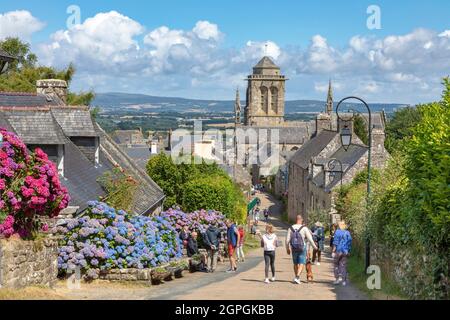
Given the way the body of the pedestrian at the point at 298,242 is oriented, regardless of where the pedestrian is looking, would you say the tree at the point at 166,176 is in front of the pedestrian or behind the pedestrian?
in front

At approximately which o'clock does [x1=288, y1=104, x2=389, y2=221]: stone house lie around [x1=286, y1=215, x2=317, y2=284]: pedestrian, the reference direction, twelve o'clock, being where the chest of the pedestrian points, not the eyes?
The stone house is roughly at 12 o'clock from the pedestrian.

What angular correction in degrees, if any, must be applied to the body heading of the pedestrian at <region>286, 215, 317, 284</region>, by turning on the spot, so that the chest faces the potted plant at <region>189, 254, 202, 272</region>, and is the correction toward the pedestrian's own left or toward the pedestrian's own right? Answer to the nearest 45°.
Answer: approximately 45° to the pedestrian's own left

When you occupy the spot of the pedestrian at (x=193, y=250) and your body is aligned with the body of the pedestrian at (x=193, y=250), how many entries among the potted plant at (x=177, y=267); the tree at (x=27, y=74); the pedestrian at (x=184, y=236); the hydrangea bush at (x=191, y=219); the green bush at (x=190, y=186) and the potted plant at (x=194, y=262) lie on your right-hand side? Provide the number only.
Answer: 2

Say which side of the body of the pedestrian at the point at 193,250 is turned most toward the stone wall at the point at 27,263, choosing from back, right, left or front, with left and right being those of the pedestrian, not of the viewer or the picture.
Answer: right

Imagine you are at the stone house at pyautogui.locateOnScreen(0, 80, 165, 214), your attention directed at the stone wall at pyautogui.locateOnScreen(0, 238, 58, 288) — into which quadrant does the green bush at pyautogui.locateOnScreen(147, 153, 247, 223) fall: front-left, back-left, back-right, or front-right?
back-left

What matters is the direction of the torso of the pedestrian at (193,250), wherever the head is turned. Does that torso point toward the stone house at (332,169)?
no

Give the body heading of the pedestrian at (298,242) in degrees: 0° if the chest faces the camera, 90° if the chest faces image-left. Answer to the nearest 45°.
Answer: approximately 180°

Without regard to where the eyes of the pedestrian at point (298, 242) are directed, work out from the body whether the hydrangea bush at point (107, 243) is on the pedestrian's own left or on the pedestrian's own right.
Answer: on the pedestrian's own left

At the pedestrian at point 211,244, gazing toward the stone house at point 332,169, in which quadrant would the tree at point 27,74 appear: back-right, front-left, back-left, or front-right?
front-left
